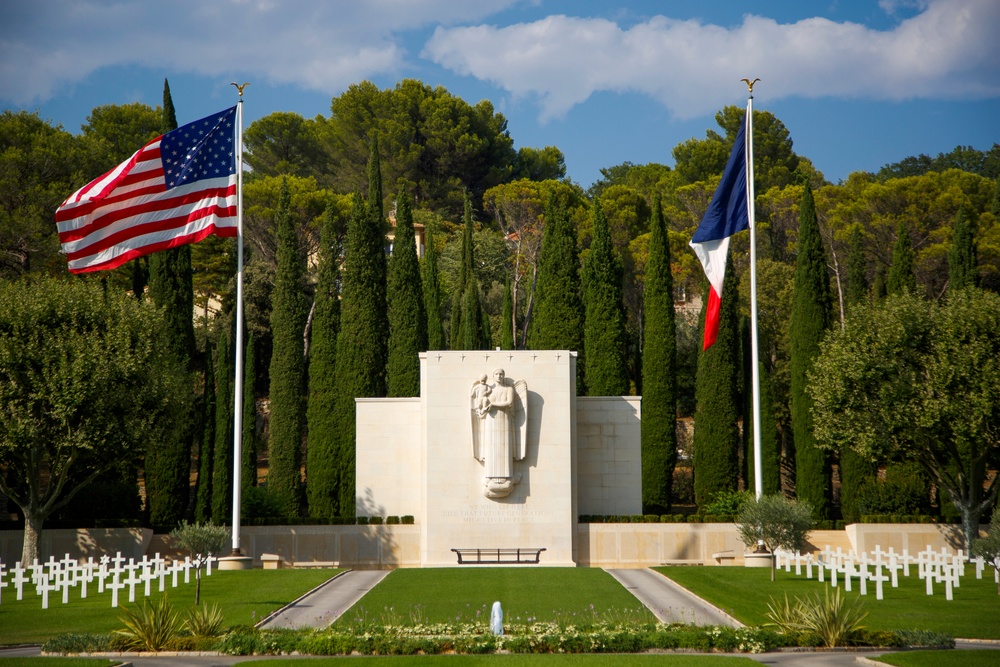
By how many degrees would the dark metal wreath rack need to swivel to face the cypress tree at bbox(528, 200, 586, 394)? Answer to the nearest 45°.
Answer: approximately 180°

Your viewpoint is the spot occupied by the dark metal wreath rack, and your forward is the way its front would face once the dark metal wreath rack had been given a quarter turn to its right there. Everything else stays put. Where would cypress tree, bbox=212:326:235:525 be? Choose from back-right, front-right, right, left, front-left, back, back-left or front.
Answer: front-right

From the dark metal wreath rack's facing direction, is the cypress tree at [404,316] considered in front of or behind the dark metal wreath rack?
behind

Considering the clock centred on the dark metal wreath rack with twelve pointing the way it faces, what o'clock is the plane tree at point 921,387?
The plane tree is roughly at 9 o'clock from the dark metal wreath rack.

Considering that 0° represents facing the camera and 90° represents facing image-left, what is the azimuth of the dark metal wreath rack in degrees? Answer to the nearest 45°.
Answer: approximately 0°

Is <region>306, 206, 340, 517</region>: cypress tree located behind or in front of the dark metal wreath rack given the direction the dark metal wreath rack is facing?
behind

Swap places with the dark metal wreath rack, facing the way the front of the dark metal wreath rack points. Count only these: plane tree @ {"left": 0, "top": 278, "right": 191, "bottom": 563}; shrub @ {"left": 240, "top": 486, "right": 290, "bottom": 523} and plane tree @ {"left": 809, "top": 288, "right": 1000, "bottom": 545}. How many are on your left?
1

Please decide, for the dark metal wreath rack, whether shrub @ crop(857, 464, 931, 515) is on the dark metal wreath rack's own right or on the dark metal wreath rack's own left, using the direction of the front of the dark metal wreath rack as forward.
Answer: on the dark metal wreath rack's own left
